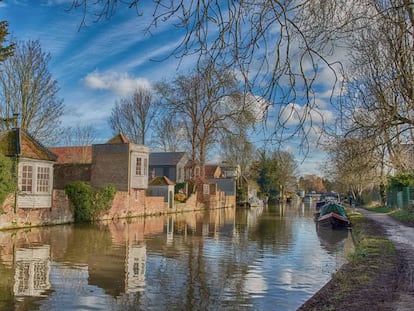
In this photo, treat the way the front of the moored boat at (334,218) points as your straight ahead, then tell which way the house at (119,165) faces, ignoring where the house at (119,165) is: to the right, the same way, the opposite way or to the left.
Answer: to the left

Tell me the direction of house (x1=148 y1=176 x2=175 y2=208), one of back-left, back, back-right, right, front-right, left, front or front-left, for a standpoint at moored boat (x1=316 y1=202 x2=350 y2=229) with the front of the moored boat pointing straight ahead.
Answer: back-right

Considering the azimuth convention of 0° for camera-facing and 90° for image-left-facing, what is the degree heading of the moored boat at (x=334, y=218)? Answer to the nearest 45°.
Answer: approximately 0°

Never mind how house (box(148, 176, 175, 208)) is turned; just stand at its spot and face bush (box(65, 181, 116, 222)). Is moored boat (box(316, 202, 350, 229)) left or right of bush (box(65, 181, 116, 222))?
left

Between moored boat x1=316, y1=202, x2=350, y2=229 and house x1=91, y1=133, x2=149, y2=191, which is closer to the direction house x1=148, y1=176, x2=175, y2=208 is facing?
the moored boat

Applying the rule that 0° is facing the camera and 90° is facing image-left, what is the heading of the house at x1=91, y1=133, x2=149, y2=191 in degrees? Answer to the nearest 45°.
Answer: approximately 315°

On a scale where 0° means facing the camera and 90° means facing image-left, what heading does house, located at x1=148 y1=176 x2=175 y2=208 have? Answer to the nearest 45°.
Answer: approximately 315°

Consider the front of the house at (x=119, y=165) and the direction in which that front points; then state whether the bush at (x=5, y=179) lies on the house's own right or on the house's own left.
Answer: on the house's own right

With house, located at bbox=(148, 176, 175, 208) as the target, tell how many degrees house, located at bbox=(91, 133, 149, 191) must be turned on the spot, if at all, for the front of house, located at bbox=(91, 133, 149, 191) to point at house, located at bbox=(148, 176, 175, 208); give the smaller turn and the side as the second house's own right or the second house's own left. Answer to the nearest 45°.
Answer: approximately 90° to the second house's own left
